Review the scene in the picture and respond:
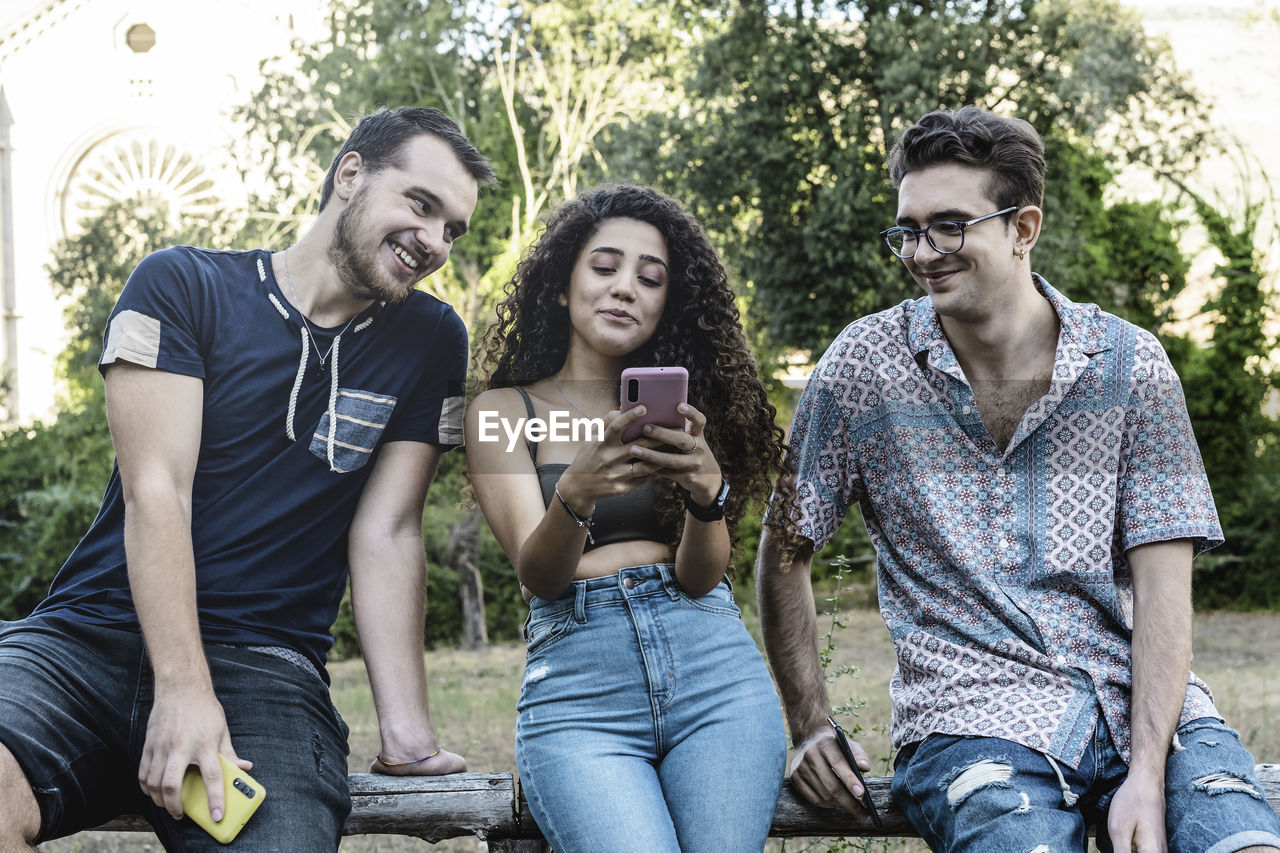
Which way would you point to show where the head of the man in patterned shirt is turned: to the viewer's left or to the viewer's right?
to the viewer's left

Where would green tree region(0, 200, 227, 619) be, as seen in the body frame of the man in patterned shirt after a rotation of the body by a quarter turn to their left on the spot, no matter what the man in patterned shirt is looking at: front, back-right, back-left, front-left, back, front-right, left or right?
back-left

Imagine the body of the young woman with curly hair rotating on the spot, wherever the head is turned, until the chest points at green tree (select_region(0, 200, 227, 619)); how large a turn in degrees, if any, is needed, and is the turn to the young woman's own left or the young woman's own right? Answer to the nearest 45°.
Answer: approximately 135° to the young woman's own right

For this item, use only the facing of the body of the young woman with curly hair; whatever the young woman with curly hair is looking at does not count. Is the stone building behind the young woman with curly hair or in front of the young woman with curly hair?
behind

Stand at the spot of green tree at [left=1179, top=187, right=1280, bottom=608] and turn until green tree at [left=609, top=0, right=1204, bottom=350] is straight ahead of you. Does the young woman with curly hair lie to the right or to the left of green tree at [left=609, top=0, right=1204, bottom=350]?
left
